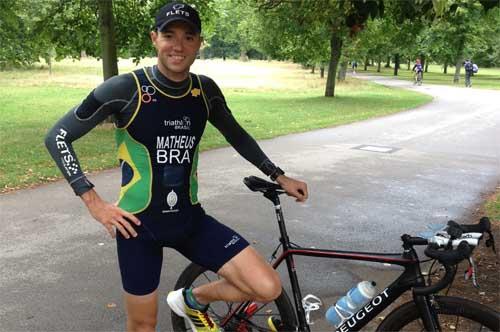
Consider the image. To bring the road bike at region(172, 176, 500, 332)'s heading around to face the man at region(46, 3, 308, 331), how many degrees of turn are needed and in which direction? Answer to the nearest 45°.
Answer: approximately 180°

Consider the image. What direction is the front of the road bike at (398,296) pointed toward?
to the viewer's right
